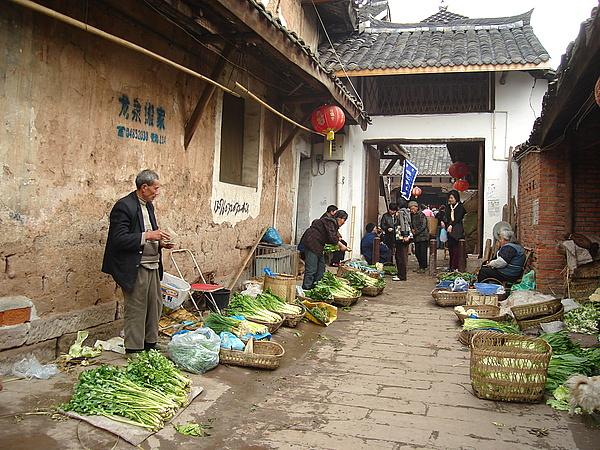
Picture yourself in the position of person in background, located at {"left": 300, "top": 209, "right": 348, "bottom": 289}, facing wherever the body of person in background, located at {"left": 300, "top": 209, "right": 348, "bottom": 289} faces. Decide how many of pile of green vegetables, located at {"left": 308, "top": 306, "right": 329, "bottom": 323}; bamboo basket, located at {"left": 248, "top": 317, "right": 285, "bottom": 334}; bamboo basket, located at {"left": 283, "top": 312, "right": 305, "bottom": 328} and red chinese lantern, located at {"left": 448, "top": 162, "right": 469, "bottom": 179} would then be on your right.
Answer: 3

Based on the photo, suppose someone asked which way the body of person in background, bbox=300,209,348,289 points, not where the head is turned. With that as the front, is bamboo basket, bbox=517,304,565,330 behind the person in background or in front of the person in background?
in front

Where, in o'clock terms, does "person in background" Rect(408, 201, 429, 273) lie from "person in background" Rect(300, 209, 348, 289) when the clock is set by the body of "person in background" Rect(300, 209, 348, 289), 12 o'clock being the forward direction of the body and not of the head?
"person in background" Rect(408, 201, 429, 273) is roughly at 10 o'clock from "person in background" Rect(300, 209, 348, 289).

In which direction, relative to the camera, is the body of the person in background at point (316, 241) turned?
to the viewer's right

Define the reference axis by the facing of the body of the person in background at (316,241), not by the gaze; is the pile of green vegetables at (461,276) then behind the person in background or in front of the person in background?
in front

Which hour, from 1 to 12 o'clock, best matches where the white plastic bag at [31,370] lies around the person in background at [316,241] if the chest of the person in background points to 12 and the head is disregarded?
The white plastic bag is roughly at 4 o'clock from the person in background.
